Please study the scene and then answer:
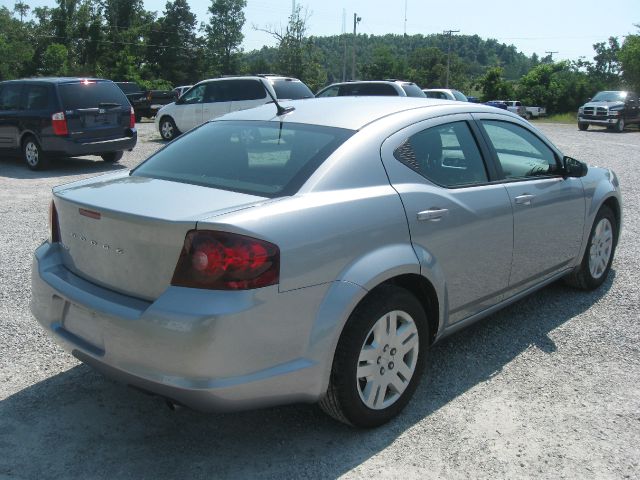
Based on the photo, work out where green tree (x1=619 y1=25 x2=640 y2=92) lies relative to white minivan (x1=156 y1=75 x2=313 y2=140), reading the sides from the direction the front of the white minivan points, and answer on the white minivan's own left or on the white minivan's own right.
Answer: on the white minivan's own right

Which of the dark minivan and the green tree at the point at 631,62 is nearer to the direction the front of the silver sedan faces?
the green tree

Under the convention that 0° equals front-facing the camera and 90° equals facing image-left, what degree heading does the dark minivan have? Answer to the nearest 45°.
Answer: approximately 135°

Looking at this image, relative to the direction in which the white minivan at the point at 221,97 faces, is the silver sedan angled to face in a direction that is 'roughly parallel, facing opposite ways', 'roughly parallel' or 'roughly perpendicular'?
roughly perpendicular

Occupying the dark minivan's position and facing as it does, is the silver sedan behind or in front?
behind

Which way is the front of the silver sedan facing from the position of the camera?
facing away from the viewer and to the right of the viewer

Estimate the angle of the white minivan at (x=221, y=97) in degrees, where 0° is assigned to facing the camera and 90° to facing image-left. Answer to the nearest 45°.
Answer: approximately 135°

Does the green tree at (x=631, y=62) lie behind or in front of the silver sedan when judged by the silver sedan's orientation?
in front

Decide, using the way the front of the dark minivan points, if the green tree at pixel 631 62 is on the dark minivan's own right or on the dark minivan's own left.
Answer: on the dark minivan's own right

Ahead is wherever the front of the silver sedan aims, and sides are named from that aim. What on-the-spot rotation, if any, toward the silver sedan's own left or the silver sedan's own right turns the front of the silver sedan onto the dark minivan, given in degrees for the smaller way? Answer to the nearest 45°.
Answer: approximately 90° to the silver sedan's own left

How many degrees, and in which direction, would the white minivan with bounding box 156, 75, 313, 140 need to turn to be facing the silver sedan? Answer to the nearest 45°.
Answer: approximately 135° to its left

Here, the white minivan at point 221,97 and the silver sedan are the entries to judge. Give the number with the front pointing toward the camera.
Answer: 0
